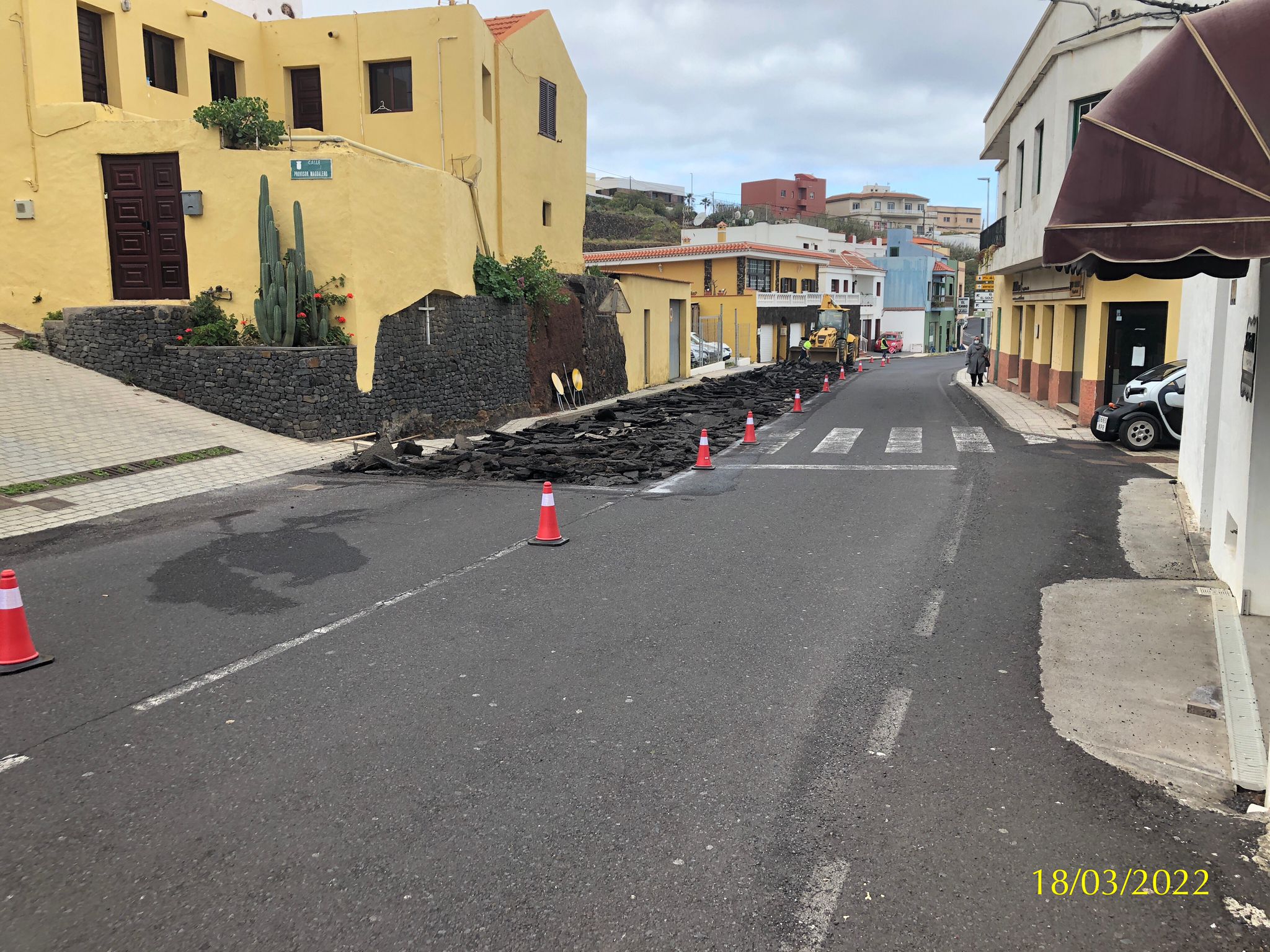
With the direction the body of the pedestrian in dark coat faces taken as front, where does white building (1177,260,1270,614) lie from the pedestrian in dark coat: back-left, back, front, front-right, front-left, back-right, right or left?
front

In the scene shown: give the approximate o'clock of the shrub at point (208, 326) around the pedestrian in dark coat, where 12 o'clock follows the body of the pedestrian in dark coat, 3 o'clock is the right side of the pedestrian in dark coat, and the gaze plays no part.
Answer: The shrub is roughly at 1 o'clock from the pedestrian in dark coat.

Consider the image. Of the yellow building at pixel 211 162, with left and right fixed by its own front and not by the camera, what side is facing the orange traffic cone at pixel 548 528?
front

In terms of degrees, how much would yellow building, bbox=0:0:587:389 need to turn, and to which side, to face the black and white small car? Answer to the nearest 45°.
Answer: approximately 45° to its left

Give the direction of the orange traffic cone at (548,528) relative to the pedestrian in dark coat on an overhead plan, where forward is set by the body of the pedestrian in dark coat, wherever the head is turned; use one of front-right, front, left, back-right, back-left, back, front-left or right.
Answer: front

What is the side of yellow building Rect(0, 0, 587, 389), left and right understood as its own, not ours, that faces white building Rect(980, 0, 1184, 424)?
left

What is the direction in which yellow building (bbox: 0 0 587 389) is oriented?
toward the camera

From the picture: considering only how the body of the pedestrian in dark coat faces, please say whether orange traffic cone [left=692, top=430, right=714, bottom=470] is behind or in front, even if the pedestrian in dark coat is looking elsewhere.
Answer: in front

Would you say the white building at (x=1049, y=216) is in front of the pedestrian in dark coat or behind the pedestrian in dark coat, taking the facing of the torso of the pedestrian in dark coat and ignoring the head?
in front

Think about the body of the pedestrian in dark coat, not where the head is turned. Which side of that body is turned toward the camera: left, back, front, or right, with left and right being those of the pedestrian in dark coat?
front

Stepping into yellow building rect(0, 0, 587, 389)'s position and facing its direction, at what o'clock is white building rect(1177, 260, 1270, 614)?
The white building is roughly at 11 o'clock from the yellow building.

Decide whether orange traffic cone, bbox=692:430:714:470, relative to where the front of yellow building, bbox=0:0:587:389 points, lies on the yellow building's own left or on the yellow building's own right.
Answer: on the yellow building's own left

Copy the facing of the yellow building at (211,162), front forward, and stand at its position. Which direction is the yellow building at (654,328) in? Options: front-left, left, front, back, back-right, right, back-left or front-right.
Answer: back-left
